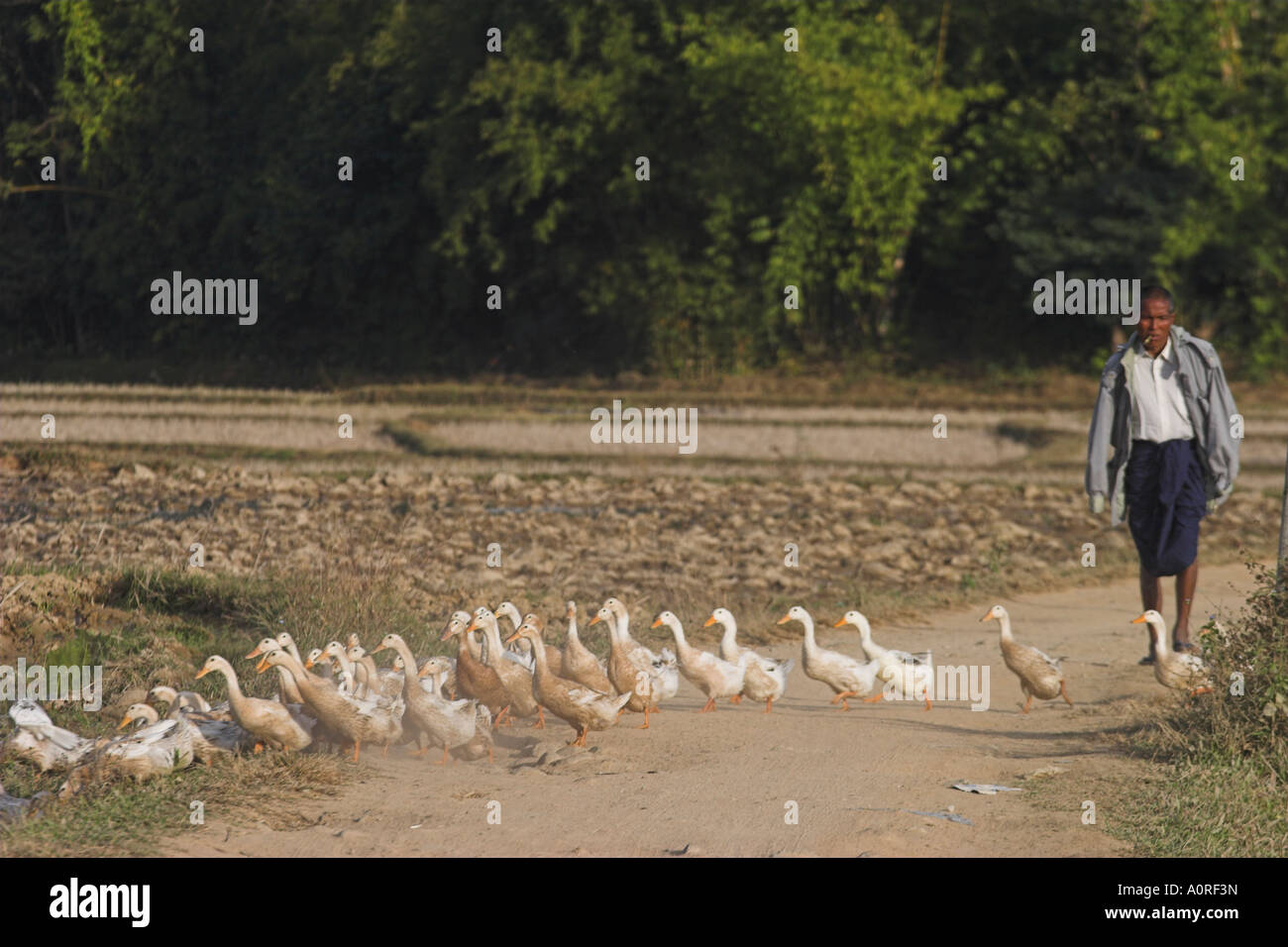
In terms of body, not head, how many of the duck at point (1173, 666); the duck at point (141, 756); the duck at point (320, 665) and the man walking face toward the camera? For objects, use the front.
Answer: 1

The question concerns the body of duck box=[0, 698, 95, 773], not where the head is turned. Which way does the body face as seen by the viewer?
to the viewer's left

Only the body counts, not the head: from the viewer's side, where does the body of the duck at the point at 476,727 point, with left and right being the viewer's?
facing to the left of the viewer

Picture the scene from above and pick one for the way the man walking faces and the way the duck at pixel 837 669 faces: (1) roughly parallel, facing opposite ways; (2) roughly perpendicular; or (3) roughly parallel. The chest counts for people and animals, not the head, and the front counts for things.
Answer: roughly perpendicular

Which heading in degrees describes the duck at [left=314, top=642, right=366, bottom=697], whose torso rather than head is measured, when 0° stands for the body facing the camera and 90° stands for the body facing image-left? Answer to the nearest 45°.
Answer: approximately 90°

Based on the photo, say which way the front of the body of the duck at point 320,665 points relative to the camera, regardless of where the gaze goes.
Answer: to the viewer's left

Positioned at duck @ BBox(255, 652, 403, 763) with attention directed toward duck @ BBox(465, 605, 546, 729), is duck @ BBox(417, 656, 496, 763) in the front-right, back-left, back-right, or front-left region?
front-right

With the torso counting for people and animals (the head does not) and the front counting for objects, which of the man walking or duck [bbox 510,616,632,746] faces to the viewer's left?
the duck

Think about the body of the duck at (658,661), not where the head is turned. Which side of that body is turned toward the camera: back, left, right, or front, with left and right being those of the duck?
left

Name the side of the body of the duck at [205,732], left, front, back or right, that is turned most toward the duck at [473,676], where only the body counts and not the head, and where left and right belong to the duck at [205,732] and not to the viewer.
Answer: back

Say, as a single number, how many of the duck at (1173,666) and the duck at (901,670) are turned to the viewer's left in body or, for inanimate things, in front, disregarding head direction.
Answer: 2

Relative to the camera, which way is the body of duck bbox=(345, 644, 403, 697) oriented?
to the viewer's left

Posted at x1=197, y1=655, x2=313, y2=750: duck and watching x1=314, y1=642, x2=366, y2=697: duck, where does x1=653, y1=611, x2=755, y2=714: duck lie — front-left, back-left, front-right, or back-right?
front-right

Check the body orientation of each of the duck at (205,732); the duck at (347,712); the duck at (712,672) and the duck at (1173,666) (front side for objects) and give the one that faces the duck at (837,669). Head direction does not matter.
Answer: the duck at (1173,666)

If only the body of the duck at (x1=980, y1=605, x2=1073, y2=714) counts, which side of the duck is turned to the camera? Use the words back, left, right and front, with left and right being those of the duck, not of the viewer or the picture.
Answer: left

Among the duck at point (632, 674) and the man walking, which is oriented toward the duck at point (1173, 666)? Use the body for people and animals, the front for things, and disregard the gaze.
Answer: the man walking

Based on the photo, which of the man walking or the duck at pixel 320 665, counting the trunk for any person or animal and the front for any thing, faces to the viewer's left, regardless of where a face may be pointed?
the duck

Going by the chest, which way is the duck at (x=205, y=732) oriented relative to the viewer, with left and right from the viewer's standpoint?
facing to the left of the viewer
